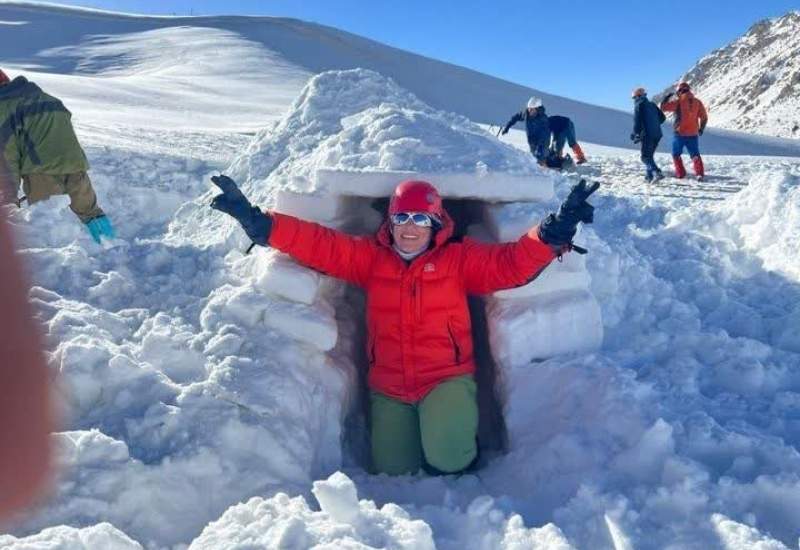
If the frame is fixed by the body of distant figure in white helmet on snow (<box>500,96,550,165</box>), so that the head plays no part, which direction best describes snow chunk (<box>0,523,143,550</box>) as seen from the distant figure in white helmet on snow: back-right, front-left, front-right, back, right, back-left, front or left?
front-left

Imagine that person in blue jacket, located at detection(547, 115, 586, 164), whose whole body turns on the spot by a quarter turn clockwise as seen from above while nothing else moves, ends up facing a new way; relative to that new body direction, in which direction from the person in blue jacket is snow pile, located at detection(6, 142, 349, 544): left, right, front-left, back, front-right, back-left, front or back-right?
back

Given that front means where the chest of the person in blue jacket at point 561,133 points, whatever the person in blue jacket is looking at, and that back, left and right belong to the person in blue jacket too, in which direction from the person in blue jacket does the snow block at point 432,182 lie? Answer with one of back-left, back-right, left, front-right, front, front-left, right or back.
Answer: left

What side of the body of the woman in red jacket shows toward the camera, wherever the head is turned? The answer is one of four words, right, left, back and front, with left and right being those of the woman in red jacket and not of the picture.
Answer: front

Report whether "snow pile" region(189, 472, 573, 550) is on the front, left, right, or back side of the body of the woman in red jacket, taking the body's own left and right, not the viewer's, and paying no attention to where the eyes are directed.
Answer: front

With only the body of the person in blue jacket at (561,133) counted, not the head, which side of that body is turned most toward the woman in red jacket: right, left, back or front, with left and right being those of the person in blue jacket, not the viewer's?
left

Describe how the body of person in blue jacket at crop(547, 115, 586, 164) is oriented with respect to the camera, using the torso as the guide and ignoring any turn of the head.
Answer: to the viewer's left

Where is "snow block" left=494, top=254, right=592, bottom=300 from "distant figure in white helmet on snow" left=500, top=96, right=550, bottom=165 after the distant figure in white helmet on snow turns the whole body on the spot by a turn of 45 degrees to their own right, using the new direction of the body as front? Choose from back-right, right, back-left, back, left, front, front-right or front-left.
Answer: left

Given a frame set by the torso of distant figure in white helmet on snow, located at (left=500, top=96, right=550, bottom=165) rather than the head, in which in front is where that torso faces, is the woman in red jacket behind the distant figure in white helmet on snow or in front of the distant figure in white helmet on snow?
in front

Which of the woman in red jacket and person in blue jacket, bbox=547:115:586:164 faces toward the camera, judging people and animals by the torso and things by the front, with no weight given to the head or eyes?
the woman in red jacket

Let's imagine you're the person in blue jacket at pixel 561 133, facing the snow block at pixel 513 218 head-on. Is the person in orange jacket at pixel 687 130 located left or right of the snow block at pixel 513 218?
left

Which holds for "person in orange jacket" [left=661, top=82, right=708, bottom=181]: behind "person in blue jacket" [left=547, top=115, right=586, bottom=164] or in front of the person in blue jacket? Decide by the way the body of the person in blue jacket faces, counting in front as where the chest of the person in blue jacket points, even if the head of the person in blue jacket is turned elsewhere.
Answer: behind

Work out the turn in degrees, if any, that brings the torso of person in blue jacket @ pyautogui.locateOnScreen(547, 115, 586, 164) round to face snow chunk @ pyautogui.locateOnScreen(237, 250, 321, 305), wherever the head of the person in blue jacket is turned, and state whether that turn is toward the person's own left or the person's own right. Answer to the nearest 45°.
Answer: approximately 90° to the person's own left

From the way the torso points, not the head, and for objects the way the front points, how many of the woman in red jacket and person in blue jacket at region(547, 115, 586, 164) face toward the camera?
1

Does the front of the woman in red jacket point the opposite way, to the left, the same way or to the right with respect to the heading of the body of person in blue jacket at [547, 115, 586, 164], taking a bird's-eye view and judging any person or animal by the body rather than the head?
to the left

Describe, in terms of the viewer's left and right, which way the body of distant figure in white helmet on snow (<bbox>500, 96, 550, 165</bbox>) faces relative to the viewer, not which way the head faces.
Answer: facing the viewer and to the left of the viewer
